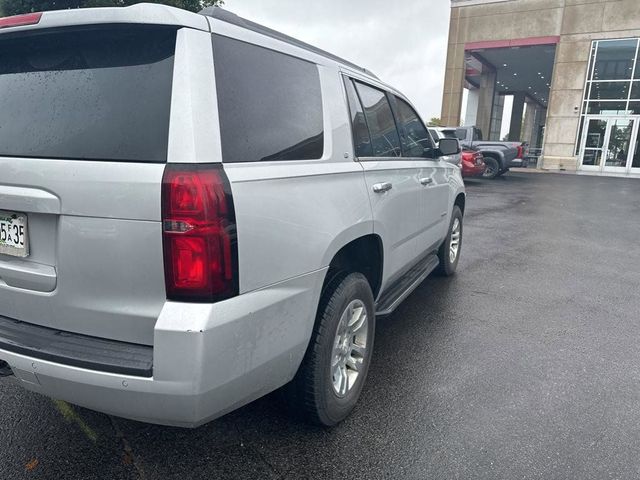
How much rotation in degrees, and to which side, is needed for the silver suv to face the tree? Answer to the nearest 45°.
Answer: approximately 45° to its left

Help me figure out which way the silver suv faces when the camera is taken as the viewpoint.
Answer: facing away from the viewer and to the right of the viewer

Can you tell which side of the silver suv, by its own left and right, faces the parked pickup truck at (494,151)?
front

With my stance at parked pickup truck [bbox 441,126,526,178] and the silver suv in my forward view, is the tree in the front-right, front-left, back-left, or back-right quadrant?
front-right

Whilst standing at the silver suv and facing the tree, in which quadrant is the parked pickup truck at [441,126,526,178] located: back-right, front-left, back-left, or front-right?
front-right

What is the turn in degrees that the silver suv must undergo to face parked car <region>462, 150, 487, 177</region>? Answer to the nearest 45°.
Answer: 0° — it already faces it
